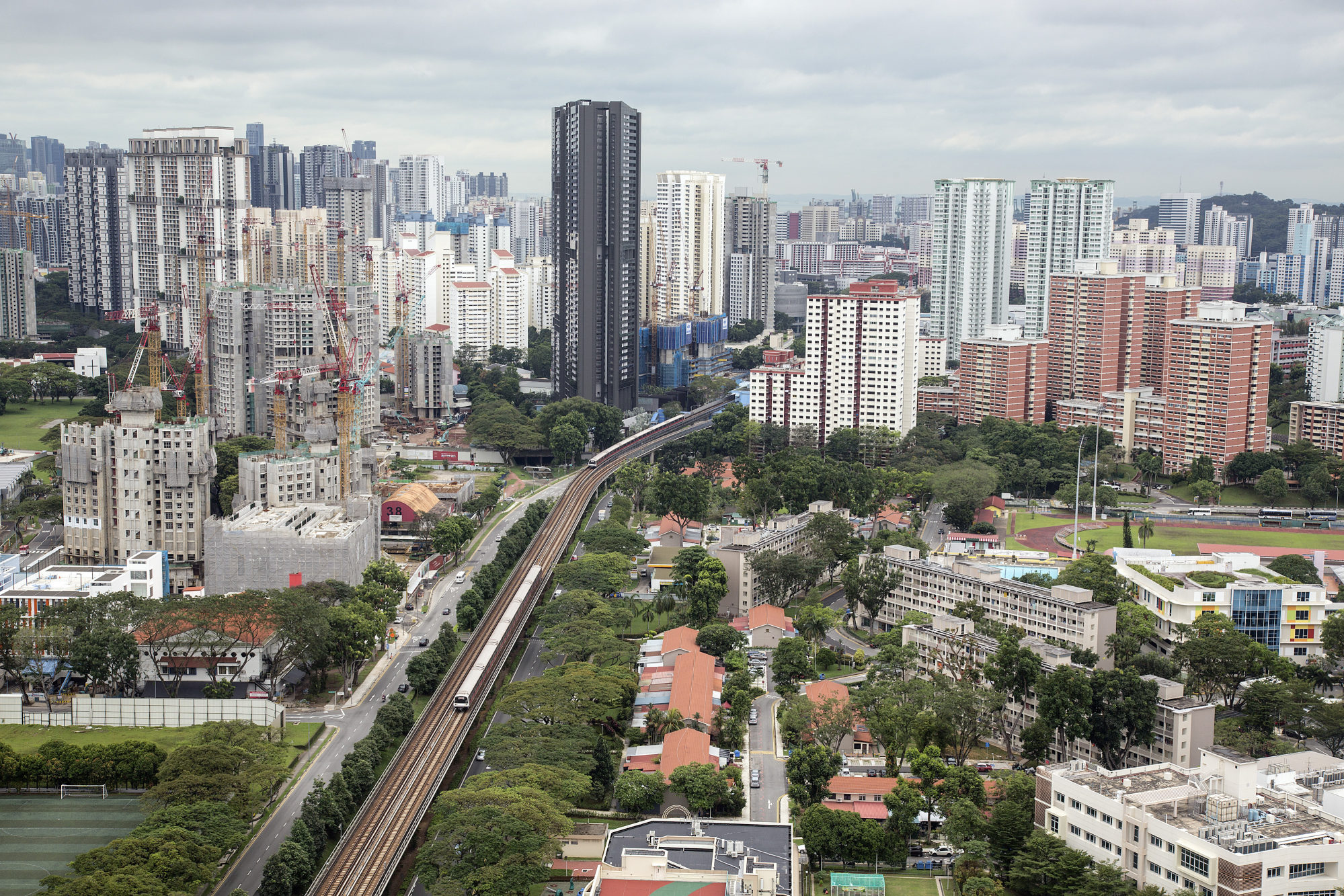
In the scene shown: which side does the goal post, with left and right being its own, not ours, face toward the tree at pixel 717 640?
left

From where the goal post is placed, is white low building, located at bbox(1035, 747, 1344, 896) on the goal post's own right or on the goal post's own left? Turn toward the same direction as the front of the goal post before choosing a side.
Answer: on the goal post's own left

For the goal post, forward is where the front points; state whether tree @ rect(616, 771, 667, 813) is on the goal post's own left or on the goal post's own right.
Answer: on the goal post's own left

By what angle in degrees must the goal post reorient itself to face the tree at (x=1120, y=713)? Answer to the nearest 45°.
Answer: approximately 90° to its left

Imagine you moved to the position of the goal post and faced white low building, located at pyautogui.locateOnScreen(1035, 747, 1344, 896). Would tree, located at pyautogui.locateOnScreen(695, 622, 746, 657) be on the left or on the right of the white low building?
left

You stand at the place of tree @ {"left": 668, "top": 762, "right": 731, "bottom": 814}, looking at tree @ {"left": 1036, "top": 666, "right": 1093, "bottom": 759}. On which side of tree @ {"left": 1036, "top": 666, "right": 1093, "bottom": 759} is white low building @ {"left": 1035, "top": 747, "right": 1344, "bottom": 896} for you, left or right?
right

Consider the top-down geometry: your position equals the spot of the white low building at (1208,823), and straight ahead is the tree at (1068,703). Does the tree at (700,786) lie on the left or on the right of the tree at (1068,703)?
left

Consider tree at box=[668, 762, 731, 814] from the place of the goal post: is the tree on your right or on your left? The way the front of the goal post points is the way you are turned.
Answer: on your left

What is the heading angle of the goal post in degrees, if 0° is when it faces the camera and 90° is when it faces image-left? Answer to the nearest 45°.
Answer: approximately 0°

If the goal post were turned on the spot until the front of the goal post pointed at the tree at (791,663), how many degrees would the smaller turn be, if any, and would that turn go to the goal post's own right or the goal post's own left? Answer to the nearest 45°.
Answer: approximately 90° to the goal post's own left

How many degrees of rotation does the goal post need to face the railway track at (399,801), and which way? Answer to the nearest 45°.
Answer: approximately 45° to its left
